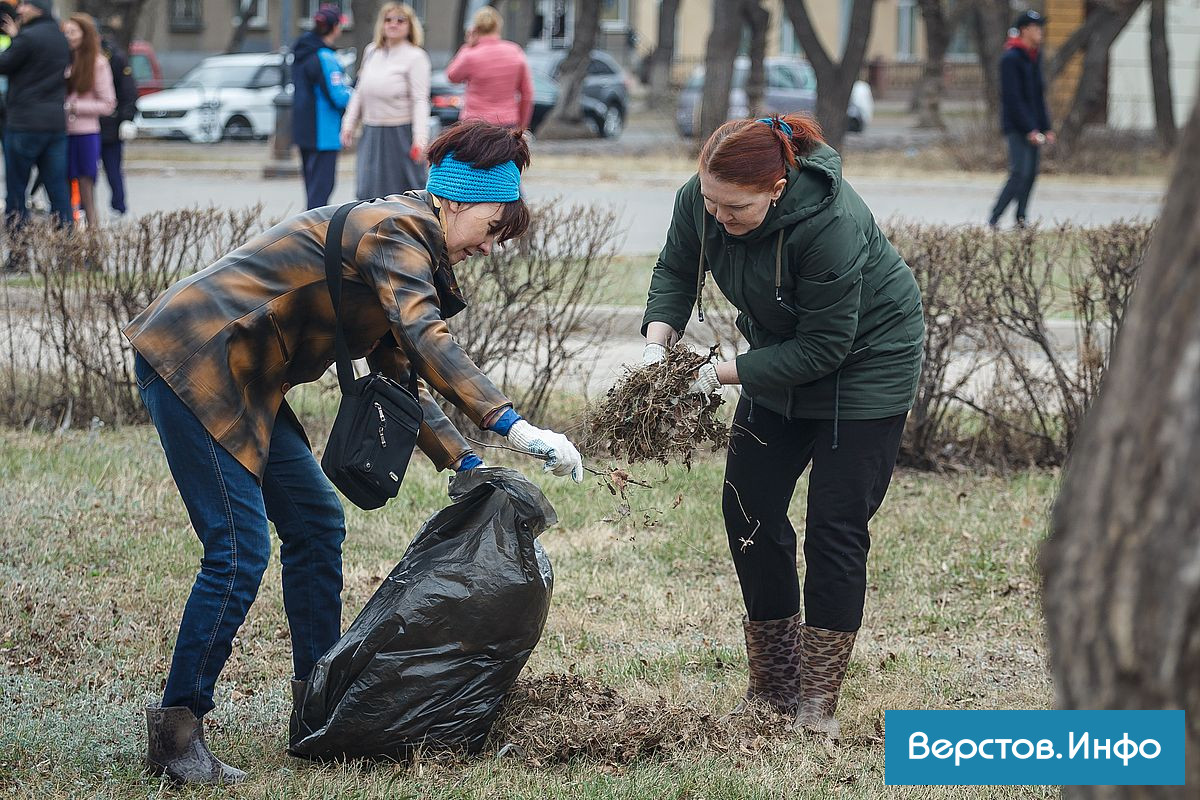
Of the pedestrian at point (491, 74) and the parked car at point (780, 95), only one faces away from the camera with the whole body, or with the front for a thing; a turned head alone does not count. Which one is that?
the pedestrian

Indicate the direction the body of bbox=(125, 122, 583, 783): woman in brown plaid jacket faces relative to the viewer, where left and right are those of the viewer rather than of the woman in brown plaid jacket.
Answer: facing to the right of the viewer

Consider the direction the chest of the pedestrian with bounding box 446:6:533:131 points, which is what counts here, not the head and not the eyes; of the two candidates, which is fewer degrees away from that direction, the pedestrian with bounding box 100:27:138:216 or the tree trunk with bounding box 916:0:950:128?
the tree trunk

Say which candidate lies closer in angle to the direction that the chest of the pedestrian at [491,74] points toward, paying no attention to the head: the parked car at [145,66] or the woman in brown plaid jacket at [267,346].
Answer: the parked car

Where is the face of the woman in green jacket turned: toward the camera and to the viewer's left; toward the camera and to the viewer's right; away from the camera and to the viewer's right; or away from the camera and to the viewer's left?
toward the camera and to the viewer's left

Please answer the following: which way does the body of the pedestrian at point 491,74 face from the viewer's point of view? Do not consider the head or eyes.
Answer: away from the camera

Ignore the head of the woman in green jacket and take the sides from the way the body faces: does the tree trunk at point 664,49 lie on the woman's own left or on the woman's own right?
on the woman's own right

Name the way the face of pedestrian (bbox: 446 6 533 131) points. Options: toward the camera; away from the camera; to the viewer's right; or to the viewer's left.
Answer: away from the camera

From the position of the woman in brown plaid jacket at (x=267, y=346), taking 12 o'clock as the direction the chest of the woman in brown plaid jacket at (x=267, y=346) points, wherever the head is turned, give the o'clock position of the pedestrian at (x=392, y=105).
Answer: the pedestrian at (x=392, y=105) is roughly at 9 o'clock from the woman in brown plaid jacket at (x=267, y=346).

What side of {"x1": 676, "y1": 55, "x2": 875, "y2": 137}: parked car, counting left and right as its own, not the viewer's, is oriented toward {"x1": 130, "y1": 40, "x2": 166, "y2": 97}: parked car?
back

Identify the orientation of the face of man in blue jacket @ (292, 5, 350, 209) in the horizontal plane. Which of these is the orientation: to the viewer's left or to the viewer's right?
to the viewer's right

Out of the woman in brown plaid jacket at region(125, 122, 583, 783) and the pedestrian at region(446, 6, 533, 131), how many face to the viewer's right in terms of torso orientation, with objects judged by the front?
1

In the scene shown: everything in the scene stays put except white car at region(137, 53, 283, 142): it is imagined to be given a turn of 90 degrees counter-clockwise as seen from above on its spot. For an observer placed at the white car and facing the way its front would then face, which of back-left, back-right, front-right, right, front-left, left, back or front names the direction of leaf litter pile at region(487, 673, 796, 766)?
front-right

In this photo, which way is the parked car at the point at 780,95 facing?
to the viewer's right
